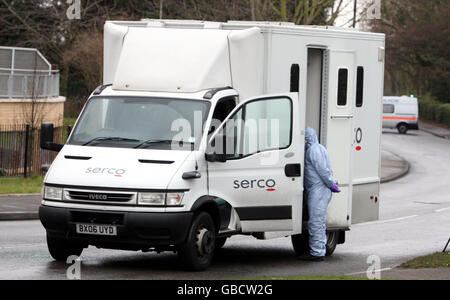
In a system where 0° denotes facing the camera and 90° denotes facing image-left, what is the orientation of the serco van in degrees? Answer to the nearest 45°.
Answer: approximately 45°

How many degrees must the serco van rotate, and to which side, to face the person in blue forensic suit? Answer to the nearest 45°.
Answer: approximately 90° to its left

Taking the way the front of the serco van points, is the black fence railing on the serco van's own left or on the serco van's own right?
on the serco van's own right

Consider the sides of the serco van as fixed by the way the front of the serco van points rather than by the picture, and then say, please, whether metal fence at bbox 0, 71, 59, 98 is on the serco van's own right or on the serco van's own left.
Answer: on the serco van's own right
